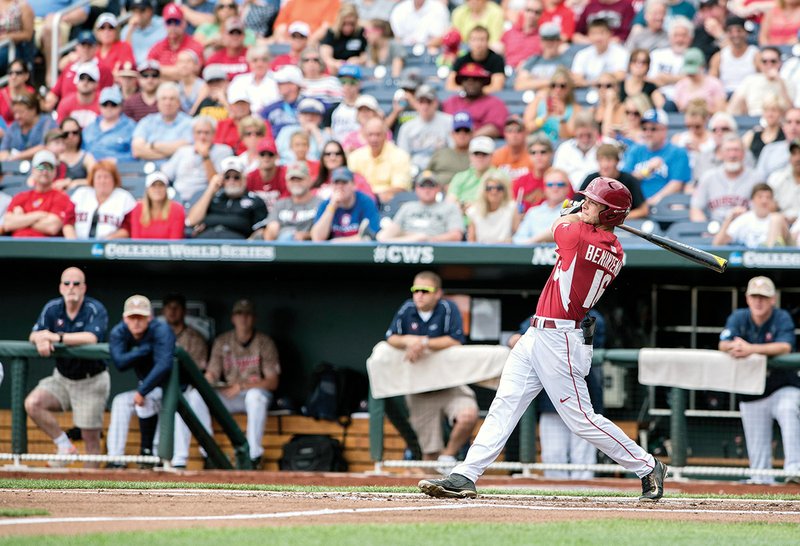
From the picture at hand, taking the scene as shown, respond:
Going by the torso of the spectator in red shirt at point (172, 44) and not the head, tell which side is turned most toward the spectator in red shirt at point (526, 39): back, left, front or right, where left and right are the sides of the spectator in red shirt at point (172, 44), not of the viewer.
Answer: left

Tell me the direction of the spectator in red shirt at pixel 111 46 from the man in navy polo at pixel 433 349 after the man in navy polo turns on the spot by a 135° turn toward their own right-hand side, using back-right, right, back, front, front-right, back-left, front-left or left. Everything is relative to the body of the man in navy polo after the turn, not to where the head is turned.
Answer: front

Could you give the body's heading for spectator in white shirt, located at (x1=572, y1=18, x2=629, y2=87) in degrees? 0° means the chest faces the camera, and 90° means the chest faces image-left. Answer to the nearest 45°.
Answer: approximately 0°

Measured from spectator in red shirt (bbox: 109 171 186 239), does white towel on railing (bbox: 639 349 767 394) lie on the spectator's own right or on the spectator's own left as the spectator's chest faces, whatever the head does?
on the spectator's own left

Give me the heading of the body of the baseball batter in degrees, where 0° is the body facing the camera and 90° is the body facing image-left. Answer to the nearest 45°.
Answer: approximately 90°

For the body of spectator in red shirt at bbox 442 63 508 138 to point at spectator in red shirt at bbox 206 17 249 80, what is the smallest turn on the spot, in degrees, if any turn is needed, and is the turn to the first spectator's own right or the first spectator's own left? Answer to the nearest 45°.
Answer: approximately 135° to the first spectator's own right

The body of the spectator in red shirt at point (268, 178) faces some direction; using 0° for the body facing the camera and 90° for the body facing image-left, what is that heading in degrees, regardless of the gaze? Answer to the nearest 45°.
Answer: approximately 0°

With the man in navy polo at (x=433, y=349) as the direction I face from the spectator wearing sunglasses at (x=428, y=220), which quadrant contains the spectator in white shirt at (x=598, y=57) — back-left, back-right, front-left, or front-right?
back-left

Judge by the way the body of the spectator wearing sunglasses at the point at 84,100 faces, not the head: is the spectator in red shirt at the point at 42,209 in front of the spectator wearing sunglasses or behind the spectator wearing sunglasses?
in front

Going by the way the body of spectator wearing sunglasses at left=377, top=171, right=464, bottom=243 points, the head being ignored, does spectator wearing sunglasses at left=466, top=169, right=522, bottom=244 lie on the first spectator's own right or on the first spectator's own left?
on the first spectator's own left
